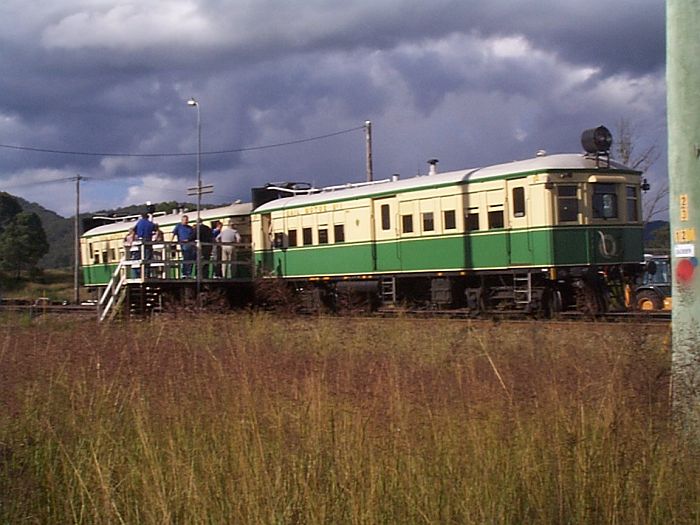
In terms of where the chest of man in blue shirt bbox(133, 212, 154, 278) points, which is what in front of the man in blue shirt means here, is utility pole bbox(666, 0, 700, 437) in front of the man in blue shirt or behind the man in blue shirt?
behind

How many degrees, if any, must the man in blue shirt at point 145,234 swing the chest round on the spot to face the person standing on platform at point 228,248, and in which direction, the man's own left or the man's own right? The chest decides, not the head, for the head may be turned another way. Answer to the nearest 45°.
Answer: approximately 45° to the man's own right

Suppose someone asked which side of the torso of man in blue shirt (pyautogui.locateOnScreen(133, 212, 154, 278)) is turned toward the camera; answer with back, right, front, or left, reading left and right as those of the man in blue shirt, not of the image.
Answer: back
